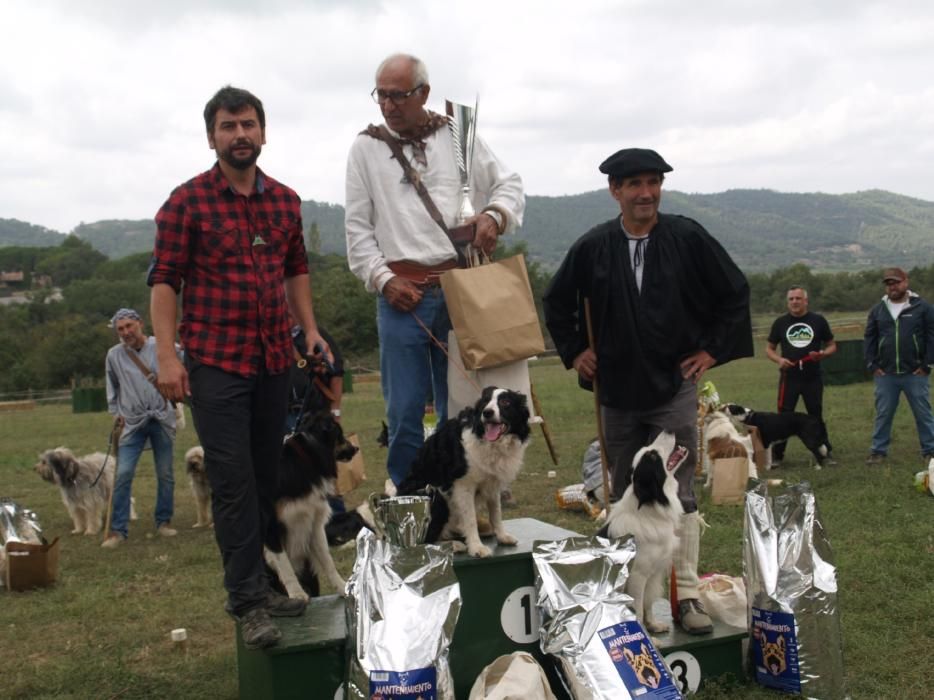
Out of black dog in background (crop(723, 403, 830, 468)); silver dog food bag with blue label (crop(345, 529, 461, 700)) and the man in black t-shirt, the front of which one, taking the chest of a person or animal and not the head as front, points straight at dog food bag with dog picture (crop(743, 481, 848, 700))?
the man in black t-shirt

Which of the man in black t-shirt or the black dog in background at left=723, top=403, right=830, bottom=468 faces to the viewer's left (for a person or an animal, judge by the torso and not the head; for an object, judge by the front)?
the black dog in background

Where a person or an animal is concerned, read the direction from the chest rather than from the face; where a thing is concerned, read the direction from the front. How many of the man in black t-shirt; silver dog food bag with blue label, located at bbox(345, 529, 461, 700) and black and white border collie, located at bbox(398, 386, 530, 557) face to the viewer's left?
0

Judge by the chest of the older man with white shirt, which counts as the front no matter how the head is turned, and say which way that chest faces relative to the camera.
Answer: toward the camera

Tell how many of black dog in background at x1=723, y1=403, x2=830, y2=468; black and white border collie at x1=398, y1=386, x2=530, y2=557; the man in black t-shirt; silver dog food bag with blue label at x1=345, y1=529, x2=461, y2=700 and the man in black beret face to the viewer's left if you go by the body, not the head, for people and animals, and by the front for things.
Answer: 1

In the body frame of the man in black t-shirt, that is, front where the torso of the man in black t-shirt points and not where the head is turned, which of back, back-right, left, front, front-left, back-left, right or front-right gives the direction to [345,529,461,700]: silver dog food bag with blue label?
front

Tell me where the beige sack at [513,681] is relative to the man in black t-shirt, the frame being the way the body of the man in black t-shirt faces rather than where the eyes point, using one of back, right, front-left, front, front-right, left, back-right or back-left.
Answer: front

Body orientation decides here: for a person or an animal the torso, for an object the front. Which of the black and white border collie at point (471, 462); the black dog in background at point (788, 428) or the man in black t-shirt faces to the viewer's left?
the black dog in background

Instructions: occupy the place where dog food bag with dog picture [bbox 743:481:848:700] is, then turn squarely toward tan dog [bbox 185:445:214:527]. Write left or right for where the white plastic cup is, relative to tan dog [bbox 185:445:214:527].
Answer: left

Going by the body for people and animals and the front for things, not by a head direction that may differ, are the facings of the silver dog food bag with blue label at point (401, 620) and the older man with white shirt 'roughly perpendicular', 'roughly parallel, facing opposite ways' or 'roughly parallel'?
roughly parallel

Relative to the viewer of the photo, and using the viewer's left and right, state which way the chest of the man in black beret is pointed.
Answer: facing the viewer

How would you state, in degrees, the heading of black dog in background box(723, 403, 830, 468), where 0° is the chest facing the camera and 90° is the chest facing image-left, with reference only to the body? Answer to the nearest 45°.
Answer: approximately 90°

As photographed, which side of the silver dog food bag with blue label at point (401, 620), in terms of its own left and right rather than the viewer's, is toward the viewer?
front
